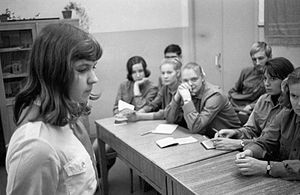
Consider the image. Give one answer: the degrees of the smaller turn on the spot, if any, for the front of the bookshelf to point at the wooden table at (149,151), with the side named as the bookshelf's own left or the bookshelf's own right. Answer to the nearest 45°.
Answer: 0° — it already faces it

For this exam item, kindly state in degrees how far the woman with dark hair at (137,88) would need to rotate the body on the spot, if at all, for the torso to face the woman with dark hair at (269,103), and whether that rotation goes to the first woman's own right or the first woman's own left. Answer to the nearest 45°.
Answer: approximately 45° to the first woman's own left

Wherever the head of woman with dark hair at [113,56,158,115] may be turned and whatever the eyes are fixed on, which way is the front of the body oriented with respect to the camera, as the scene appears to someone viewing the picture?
toward the camera

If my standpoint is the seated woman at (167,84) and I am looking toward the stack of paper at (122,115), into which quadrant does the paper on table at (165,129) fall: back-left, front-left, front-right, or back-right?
front-left

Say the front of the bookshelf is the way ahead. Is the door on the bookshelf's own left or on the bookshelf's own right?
on the bookshelf's own left

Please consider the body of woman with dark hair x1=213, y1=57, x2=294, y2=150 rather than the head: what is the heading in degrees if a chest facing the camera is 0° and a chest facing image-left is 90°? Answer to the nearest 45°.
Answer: approximately 45°

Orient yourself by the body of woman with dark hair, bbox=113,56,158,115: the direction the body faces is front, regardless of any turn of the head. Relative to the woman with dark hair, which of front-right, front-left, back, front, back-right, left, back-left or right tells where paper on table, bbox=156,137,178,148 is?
front

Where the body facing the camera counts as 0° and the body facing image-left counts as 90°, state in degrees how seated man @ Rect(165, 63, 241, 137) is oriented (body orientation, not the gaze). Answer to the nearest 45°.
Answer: approximately 45°

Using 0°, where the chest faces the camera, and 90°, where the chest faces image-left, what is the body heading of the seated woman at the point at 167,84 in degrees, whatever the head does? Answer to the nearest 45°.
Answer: approximately 45°

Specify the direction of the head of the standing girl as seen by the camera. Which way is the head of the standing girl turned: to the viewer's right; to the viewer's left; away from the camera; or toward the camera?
to the viewer's right

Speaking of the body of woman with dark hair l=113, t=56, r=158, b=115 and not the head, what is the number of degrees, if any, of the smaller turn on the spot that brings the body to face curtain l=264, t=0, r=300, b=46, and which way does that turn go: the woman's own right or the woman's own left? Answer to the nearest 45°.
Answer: approximately 90° to the woman's own left
